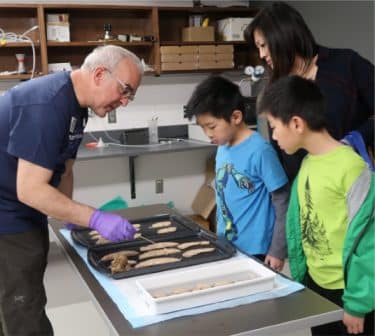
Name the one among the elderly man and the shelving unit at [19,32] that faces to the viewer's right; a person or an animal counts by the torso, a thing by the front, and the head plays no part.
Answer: the elderly man

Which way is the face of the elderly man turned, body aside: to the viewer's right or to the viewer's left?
to the viewer's right

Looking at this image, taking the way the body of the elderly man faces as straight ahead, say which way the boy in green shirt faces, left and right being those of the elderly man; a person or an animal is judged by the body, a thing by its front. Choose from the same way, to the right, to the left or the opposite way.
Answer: the opposite way

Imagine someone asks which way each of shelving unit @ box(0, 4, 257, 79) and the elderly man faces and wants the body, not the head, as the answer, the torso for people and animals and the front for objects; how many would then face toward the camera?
1

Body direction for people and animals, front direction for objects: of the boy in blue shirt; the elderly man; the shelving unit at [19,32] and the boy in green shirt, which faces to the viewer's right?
the elderly man

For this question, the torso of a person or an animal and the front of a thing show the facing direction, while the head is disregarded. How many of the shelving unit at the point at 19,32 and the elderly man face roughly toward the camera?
1

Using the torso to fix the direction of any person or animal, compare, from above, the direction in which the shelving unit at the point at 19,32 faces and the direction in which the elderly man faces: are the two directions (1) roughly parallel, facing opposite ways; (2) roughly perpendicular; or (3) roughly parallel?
roughly perpendicular

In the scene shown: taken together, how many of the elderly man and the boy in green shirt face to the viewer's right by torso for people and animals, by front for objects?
1

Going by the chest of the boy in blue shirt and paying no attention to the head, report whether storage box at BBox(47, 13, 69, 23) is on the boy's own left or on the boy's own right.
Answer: on the boy's own right

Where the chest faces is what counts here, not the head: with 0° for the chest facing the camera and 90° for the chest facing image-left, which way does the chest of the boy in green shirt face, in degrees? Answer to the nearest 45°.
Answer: approximately 45°

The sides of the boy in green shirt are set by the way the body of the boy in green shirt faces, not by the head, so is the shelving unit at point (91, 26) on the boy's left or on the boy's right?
on the boy's right

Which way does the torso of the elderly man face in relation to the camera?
to the viewer's right
